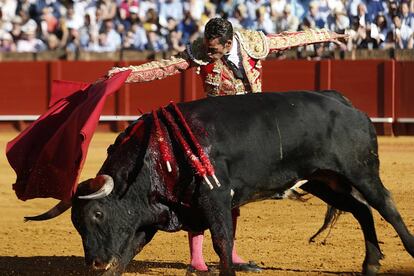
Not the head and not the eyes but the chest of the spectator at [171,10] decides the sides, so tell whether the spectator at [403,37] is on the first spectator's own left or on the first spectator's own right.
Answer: on the first spectator's own left

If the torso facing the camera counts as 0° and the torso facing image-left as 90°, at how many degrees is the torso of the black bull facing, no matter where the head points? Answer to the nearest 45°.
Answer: approximately 90°

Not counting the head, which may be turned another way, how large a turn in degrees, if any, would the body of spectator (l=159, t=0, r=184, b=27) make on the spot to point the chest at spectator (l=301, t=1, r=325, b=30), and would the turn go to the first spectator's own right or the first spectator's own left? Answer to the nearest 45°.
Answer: approximately 45° to the first spectator's own left

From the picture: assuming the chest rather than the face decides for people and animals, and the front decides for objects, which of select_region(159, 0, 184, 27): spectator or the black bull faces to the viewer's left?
the black bull

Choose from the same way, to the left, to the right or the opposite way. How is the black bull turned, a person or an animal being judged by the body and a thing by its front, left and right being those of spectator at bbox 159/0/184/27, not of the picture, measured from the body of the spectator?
to the right

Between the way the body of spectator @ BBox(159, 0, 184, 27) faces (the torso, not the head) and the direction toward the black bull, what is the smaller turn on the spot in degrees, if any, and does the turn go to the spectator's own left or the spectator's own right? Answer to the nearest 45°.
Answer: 0° — they already face it

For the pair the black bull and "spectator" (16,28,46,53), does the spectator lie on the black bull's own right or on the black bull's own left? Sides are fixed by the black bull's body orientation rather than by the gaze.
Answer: on the black bull's own right

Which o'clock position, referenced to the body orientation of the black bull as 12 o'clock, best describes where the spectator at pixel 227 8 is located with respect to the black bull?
The spectator is roughly at 3 o'clock from the black bull.

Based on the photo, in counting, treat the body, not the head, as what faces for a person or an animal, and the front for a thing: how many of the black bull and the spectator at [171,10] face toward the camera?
1

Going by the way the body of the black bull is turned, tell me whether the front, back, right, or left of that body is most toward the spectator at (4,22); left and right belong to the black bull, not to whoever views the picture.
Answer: right
